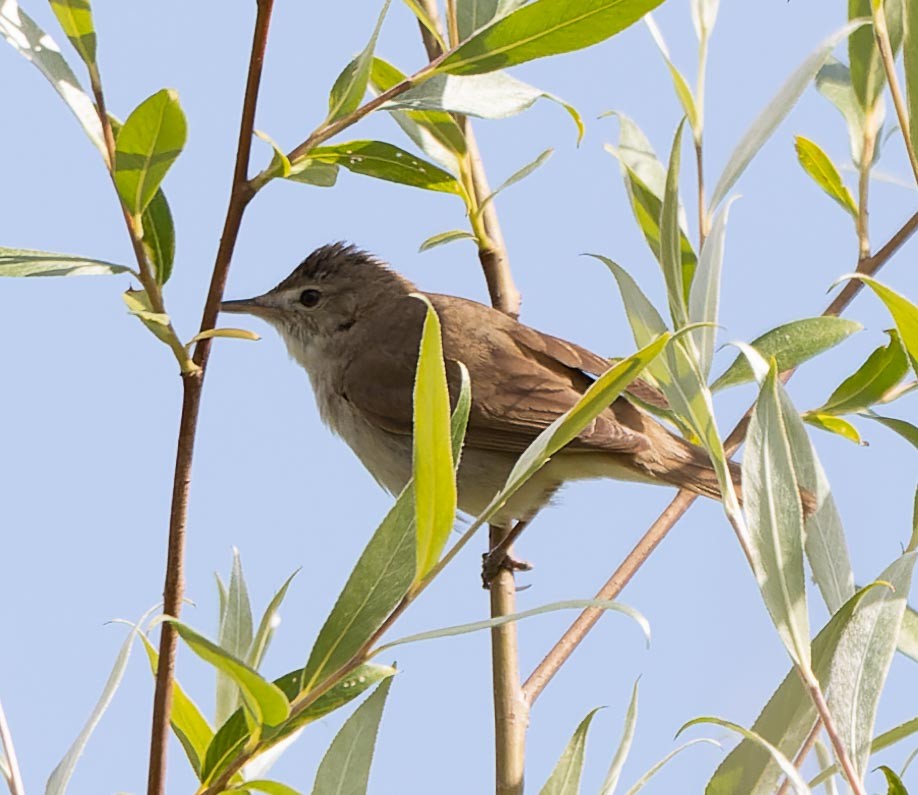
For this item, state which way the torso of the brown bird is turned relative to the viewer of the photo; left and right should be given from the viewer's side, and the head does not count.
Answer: facing to the left of the viewer

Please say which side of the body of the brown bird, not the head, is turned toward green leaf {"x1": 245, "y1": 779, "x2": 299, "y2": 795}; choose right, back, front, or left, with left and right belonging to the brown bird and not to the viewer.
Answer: front

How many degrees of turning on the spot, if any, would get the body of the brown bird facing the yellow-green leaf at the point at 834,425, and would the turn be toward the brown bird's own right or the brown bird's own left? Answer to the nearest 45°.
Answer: approximately 135° to the brown bird's own left
